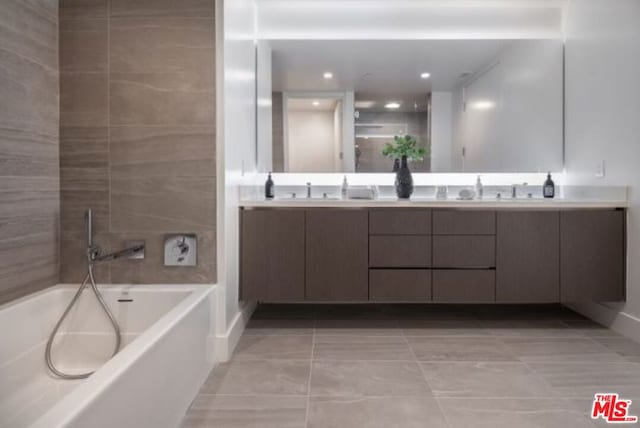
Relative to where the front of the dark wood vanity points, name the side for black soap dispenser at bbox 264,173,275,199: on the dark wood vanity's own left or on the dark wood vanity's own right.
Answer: on the dark wood vanity's own right

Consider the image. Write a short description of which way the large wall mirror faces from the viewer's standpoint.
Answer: facing the viewer

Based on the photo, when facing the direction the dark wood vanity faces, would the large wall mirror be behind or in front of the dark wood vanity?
behind

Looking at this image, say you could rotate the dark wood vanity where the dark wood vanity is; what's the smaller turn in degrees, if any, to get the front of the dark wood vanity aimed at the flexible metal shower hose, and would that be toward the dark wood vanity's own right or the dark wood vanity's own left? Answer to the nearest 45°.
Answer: approximately 45° to the dark wood vanity's own right

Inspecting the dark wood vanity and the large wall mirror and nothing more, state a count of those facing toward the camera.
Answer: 2

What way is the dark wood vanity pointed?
toward the camera

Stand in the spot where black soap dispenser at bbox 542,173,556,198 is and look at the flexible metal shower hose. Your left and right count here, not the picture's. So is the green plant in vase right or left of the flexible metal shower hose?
right
